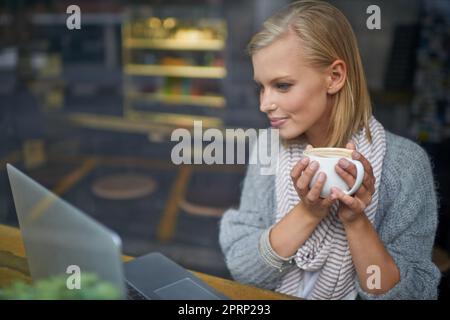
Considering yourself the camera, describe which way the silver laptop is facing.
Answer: facing away from the viewer and to the right of the viewer

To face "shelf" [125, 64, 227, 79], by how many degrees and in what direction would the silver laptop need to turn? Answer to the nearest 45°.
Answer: approximately 45° to its left

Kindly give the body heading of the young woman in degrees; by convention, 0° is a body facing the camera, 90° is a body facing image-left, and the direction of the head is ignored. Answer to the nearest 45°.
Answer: approximately 45°

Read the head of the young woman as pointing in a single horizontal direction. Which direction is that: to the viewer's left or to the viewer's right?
to the viewer's left

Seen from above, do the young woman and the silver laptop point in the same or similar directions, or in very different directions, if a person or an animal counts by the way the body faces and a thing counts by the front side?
very different directions

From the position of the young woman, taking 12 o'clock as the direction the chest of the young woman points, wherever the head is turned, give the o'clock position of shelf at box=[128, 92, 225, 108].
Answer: The shelf is roughly at 4 o'clock from the young woman.
